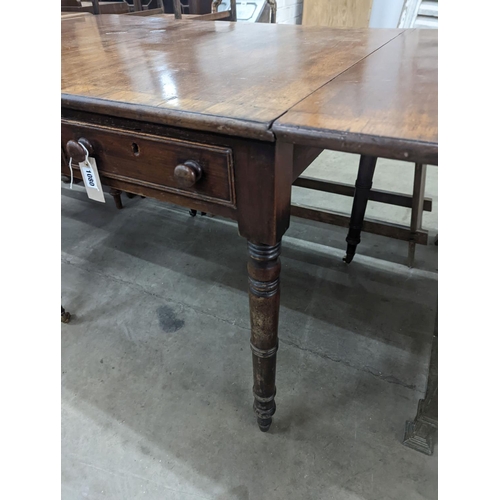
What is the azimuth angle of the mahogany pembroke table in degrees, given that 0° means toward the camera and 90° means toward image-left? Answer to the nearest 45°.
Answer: approximately 45°
